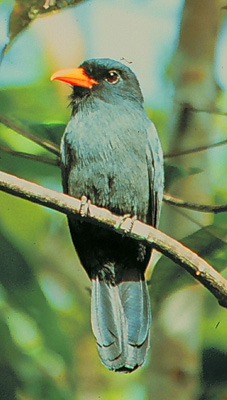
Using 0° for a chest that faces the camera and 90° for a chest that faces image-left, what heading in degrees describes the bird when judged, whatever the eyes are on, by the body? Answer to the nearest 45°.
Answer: approximately 45°
